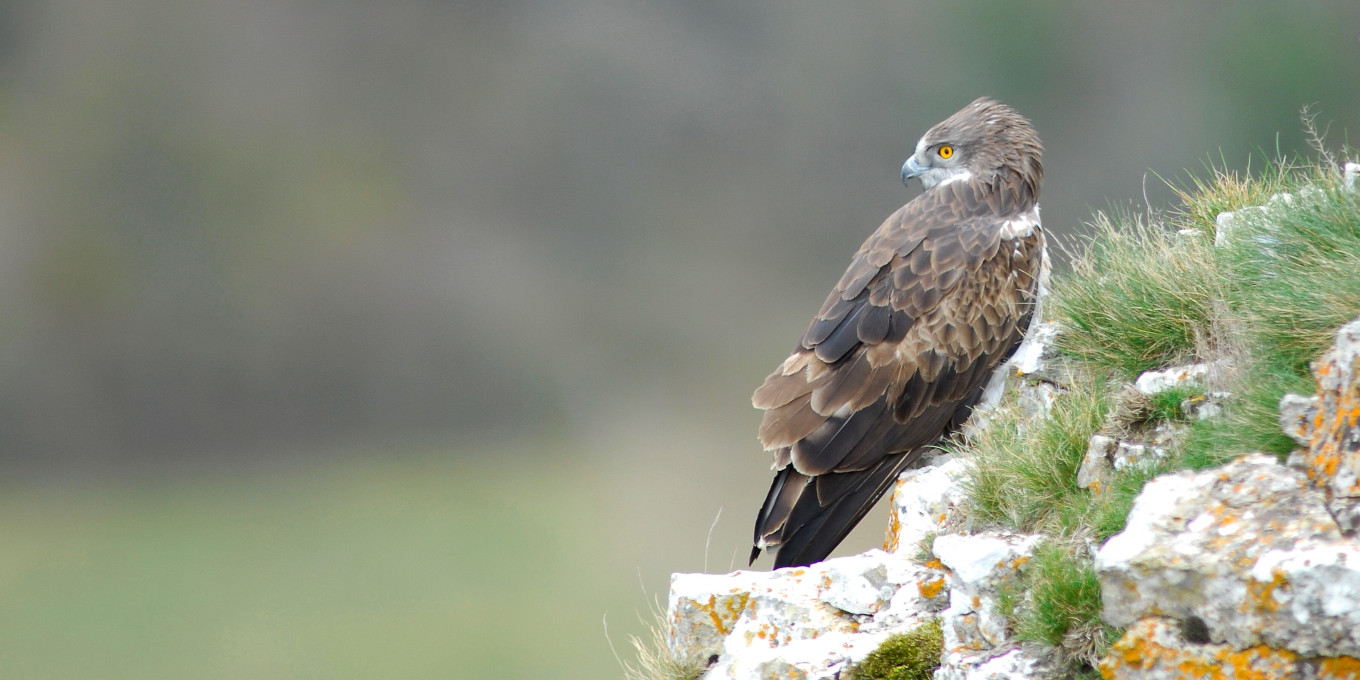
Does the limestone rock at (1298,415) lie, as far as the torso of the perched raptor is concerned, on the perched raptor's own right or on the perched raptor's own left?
on the perched raptor's own right

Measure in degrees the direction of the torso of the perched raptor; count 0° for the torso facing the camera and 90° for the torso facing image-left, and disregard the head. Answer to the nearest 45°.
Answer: approximately 225°

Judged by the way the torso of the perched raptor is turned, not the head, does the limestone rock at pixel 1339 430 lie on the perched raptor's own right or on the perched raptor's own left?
on the perched raptor's own right

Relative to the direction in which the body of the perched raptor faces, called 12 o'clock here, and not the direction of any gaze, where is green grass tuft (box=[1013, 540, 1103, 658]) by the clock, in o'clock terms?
The green grass tuft is roughly at 4 o'clock from the perched raptor.

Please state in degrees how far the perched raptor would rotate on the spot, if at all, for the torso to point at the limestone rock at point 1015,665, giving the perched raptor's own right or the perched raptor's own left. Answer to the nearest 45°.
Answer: approximately 135° to the perched raptor's own right

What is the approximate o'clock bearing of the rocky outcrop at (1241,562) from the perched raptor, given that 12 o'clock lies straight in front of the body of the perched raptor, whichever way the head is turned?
The rocky outcrop is roughly at 4 o'clock from the perched raptor.

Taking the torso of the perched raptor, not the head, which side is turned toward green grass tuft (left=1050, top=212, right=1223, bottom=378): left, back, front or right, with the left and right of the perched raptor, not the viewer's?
right
